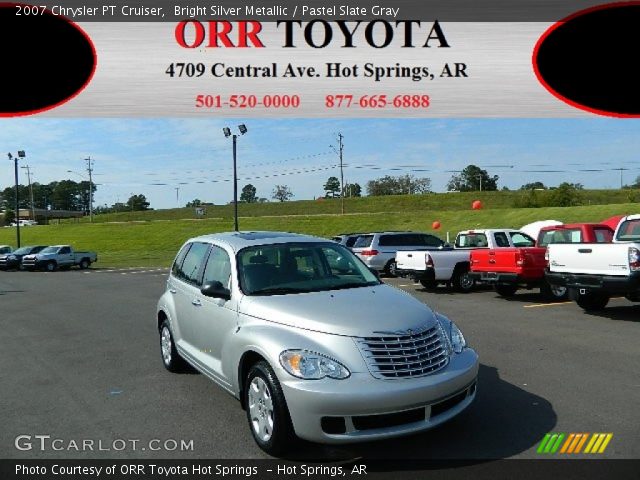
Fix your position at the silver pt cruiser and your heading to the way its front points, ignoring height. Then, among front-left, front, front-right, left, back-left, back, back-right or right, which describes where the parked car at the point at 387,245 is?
back-left

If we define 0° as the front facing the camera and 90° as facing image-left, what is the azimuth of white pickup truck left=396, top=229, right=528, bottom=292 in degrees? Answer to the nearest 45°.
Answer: approximately 225°

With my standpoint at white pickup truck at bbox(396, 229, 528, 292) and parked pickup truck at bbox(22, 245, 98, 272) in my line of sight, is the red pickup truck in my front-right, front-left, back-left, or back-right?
back-left

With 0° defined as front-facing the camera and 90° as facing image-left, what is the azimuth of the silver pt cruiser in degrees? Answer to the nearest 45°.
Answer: approximately 315°

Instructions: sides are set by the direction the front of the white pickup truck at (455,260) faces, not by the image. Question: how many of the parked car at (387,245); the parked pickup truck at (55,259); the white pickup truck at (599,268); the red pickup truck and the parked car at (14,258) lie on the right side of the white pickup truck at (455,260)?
2

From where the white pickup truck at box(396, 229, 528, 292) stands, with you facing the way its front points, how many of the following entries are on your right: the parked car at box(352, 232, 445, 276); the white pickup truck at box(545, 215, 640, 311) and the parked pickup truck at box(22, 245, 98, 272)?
1

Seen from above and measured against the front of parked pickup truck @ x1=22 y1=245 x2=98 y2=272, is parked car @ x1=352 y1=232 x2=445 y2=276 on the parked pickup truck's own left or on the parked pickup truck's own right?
on the parked pickup truck's own left

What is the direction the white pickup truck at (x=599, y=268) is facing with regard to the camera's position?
facing away from the viewer and to the right of the viewer
